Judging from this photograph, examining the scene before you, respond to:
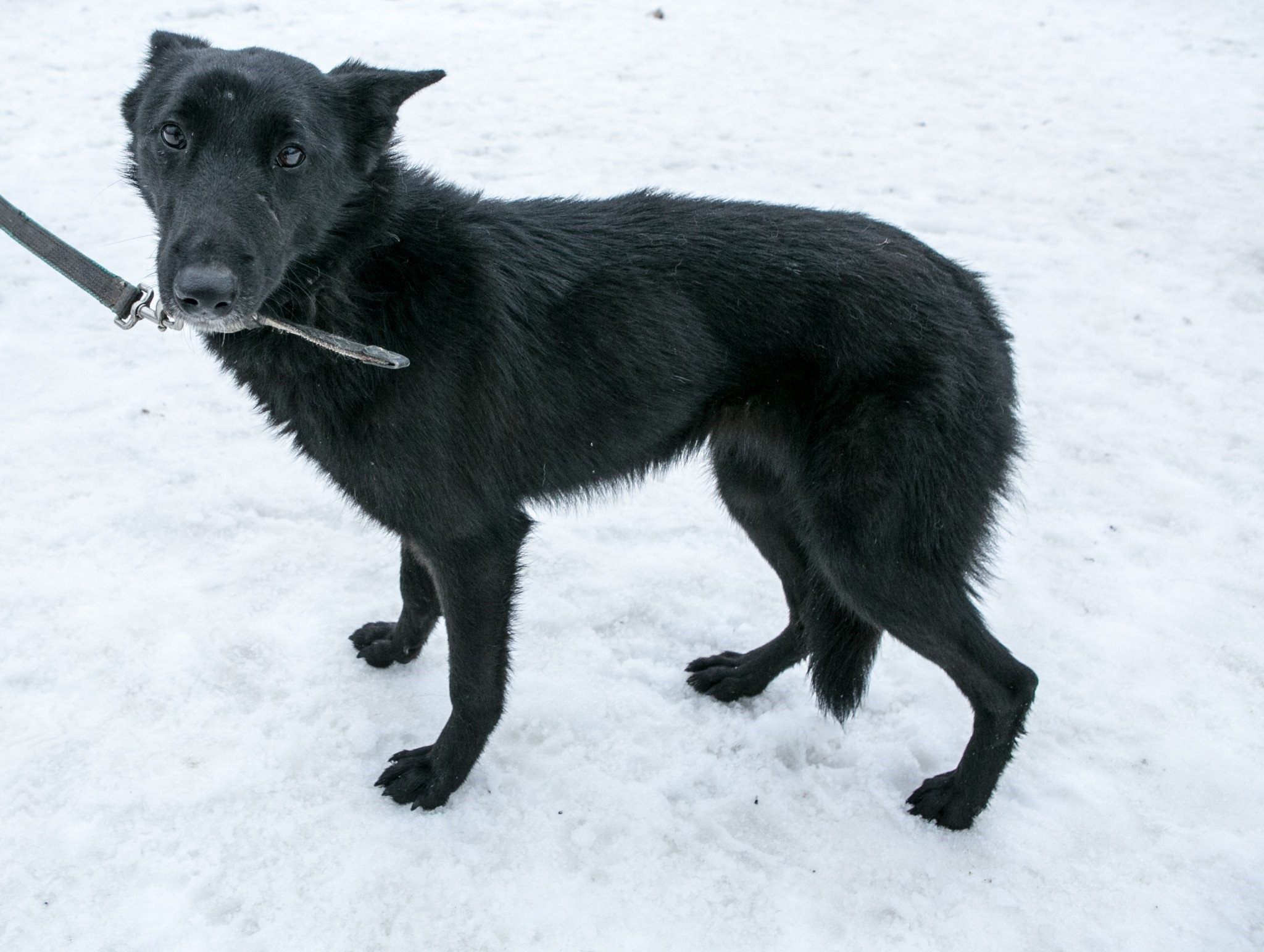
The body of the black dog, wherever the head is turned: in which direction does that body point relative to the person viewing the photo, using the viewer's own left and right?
facing to the left of the viewer
